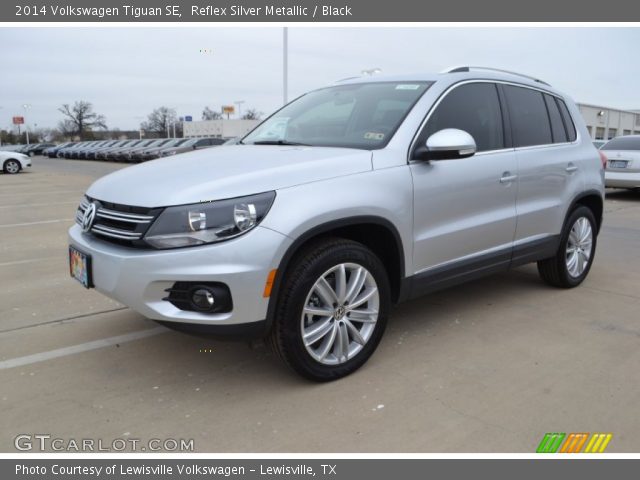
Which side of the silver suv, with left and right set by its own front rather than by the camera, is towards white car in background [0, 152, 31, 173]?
right

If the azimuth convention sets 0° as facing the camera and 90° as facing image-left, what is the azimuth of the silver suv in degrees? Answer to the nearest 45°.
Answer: approximately 45°

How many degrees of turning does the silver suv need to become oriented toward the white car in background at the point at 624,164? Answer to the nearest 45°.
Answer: approximately 180°

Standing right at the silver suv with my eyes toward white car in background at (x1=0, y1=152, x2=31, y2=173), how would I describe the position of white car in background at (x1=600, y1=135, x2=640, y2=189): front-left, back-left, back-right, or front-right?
front-right
